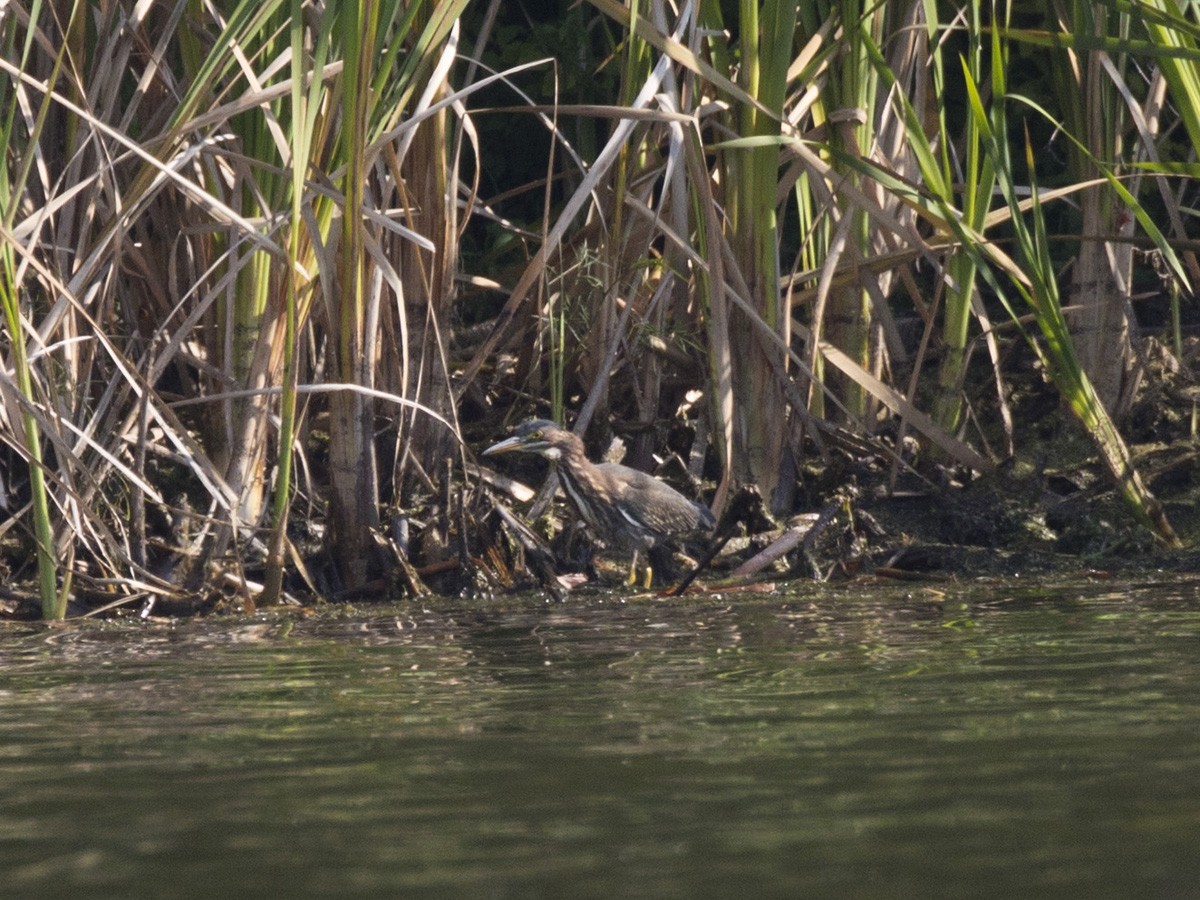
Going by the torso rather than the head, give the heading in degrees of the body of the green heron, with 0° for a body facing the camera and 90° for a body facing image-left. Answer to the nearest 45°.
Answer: approximately 90°
